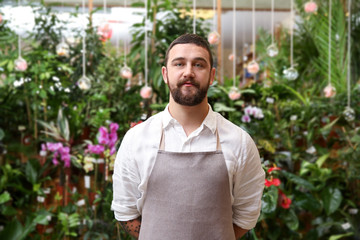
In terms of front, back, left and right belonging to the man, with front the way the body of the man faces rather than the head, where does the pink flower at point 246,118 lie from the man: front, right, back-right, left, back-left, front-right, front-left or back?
back

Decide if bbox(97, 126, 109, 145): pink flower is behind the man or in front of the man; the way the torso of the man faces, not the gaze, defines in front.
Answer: behind

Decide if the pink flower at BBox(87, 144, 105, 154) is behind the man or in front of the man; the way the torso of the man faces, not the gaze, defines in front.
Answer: behind

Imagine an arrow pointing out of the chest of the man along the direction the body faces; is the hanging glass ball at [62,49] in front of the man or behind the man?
behind

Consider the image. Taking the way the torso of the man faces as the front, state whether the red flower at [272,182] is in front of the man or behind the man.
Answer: behind

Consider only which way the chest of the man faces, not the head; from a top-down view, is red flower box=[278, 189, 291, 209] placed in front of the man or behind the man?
behind

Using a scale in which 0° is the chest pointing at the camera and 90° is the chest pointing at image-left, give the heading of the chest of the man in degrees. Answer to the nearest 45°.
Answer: approximately 0°
